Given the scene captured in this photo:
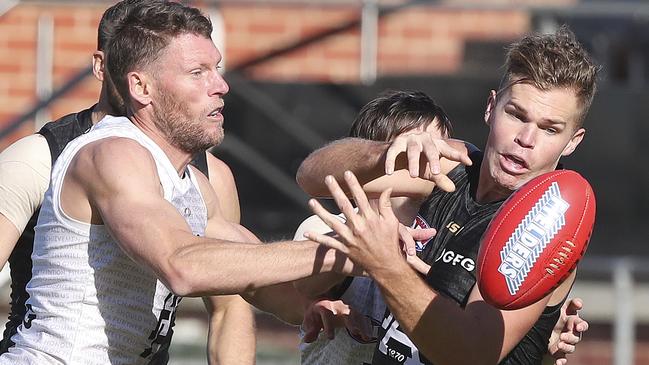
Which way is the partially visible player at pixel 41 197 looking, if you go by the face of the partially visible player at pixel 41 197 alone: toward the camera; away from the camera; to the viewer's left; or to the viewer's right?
to the viewer's right

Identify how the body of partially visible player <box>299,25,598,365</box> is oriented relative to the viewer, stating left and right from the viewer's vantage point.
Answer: facing the viewer and to the left of the viewer
